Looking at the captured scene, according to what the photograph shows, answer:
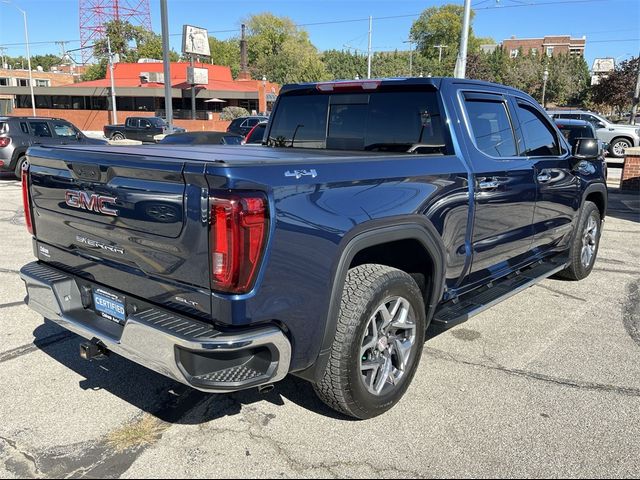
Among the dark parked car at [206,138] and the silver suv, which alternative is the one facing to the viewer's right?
the silver suv

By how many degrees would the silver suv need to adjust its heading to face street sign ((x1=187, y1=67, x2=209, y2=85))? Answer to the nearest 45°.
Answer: approximately 180°

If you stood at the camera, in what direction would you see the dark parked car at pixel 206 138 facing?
facing to the left of the viewer

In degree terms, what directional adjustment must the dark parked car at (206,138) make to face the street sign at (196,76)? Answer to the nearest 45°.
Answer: approximately 90° to its right

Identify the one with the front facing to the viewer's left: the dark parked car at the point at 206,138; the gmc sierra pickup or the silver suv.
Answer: the dark parked car

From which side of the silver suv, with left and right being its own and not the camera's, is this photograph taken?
right

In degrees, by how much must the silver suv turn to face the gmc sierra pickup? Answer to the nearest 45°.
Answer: approximately 90° to its right

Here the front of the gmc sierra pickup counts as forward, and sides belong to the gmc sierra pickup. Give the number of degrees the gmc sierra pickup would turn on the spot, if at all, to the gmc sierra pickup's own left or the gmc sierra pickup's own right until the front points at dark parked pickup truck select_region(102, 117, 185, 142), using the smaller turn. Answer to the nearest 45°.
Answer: approximately 45° to the gmc sierra pickup's own left

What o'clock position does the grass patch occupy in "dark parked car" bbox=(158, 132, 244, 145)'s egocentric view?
The grass patch is roughly at 9 o'clock from the dark parked car.

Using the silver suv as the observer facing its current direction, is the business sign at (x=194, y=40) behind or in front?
behind

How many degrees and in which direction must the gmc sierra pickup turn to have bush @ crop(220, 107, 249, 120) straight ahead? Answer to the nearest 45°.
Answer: approximately 45° to its left

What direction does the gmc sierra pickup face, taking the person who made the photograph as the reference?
facing away from the viewer and to the right of the viewer
